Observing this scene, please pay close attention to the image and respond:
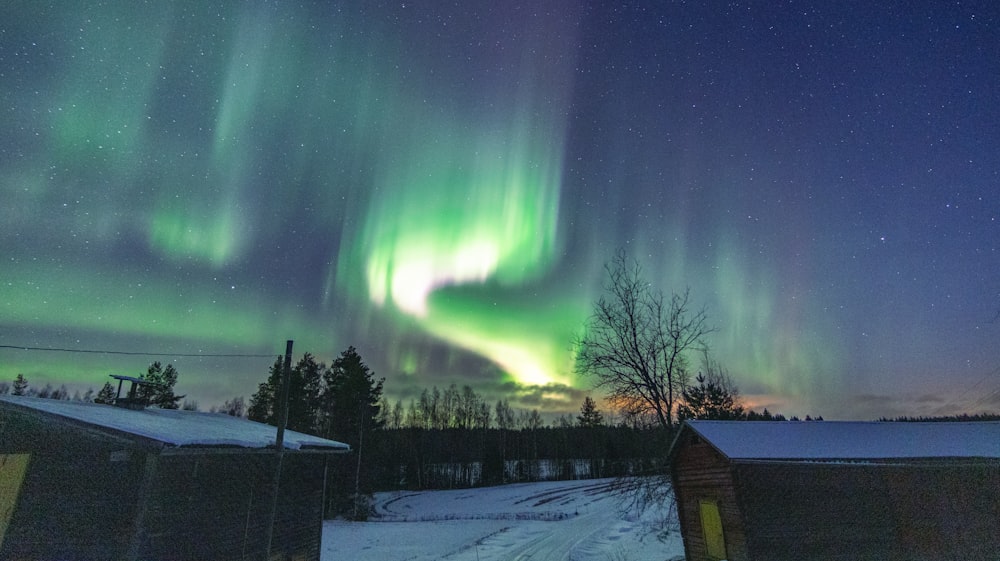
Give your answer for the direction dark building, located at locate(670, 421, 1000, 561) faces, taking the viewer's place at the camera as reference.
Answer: facing the viewer and to the left of the viewer

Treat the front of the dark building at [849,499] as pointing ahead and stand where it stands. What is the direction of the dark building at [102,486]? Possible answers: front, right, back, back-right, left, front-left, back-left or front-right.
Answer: front
